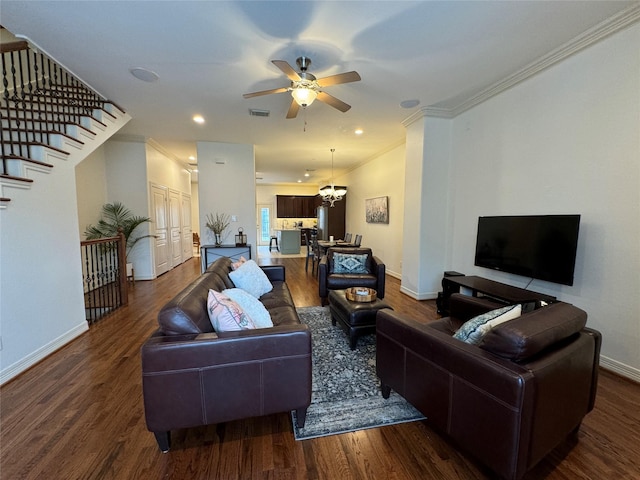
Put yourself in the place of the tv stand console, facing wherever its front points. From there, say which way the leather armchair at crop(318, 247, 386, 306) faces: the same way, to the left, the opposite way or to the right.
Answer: to the left

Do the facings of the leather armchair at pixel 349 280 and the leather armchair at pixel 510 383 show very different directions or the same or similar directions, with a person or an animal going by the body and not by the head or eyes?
very different directions

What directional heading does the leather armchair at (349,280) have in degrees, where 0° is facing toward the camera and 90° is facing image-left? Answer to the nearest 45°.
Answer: approximately 0°

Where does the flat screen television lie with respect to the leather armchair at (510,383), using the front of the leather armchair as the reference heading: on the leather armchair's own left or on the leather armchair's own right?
on the leather armchair's own right

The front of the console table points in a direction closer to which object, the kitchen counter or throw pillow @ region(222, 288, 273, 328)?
the throw pillow

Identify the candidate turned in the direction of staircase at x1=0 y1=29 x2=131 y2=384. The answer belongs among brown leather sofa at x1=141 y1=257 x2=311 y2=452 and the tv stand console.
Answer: the tv stand console

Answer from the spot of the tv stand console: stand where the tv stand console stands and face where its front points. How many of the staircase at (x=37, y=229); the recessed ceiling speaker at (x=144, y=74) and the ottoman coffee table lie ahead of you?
3

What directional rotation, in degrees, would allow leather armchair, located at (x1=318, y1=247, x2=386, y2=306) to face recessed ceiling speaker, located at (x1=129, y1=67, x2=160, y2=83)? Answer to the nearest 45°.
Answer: approximately 90° to its right

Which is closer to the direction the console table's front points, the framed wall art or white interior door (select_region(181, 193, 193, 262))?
the framed wall art

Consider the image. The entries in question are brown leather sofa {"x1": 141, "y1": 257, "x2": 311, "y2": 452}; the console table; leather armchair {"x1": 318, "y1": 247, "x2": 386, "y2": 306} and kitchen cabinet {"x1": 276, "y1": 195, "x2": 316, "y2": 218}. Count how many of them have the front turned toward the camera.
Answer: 3

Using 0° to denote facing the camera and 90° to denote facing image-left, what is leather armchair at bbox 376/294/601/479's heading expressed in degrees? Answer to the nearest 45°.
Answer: approximately 135°
